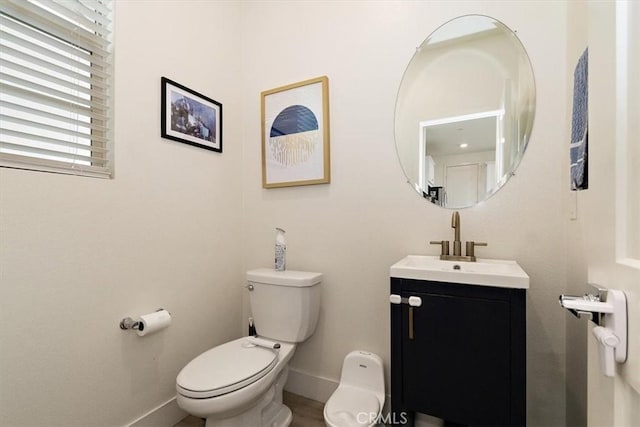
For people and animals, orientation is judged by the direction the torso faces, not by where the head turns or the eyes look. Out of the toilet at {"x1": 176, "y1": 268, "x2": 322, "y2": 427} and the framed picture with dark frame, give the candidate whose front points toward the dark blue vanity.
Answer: the framed picture with dark frame

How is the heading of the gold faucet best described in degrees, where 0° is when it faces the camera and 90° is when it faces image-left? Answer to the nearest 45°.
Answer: approximately 0°

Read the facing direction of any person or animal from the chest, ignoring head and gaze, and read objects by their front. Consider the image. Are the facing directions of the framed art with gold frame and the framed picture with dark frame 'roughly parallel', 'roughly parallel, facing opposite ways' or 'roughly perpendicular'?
roughly perpendicular

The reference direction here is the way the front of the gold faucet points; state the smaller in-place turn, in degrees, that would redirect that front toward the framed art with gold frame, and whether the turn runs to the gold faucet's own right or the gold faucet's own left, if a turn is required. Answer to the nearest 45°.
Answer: approximately 90° to the gold faucet's own right
